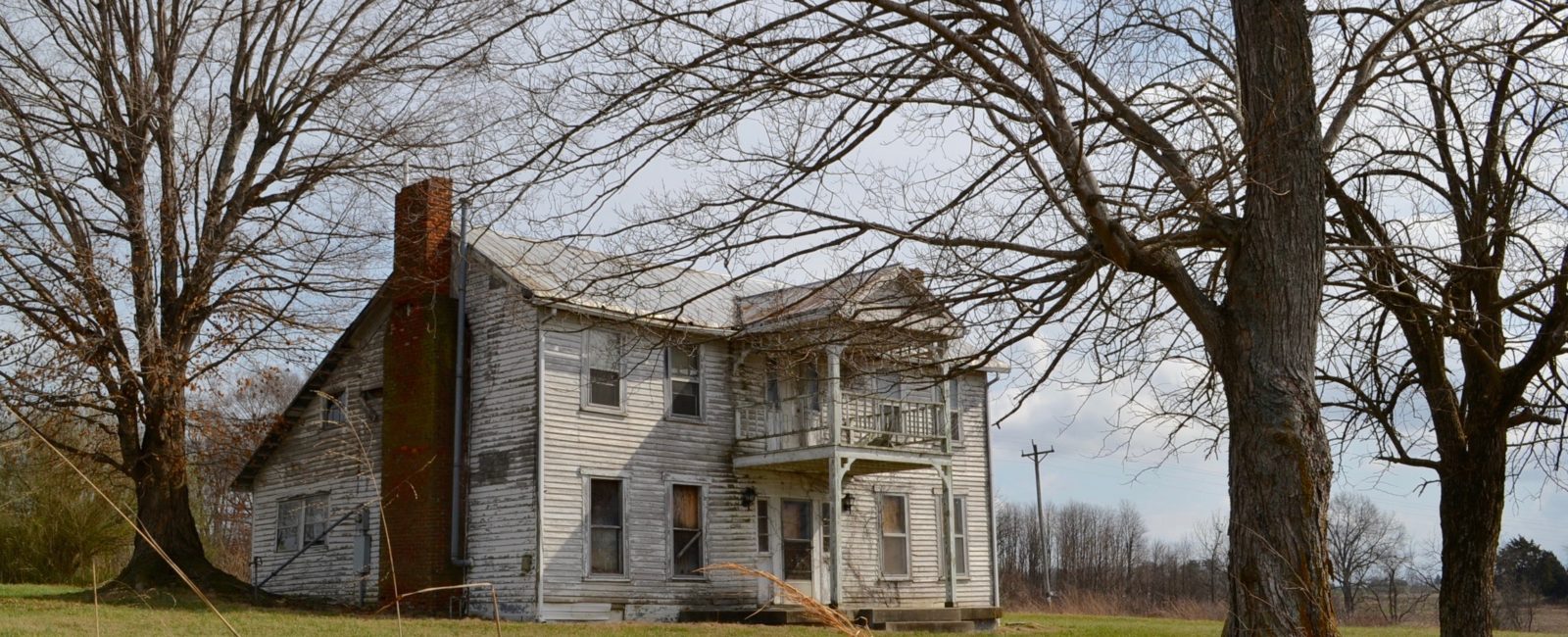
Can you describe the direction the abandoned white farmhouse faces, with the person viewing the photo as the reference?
facing the viewer and to the right of the viewer
